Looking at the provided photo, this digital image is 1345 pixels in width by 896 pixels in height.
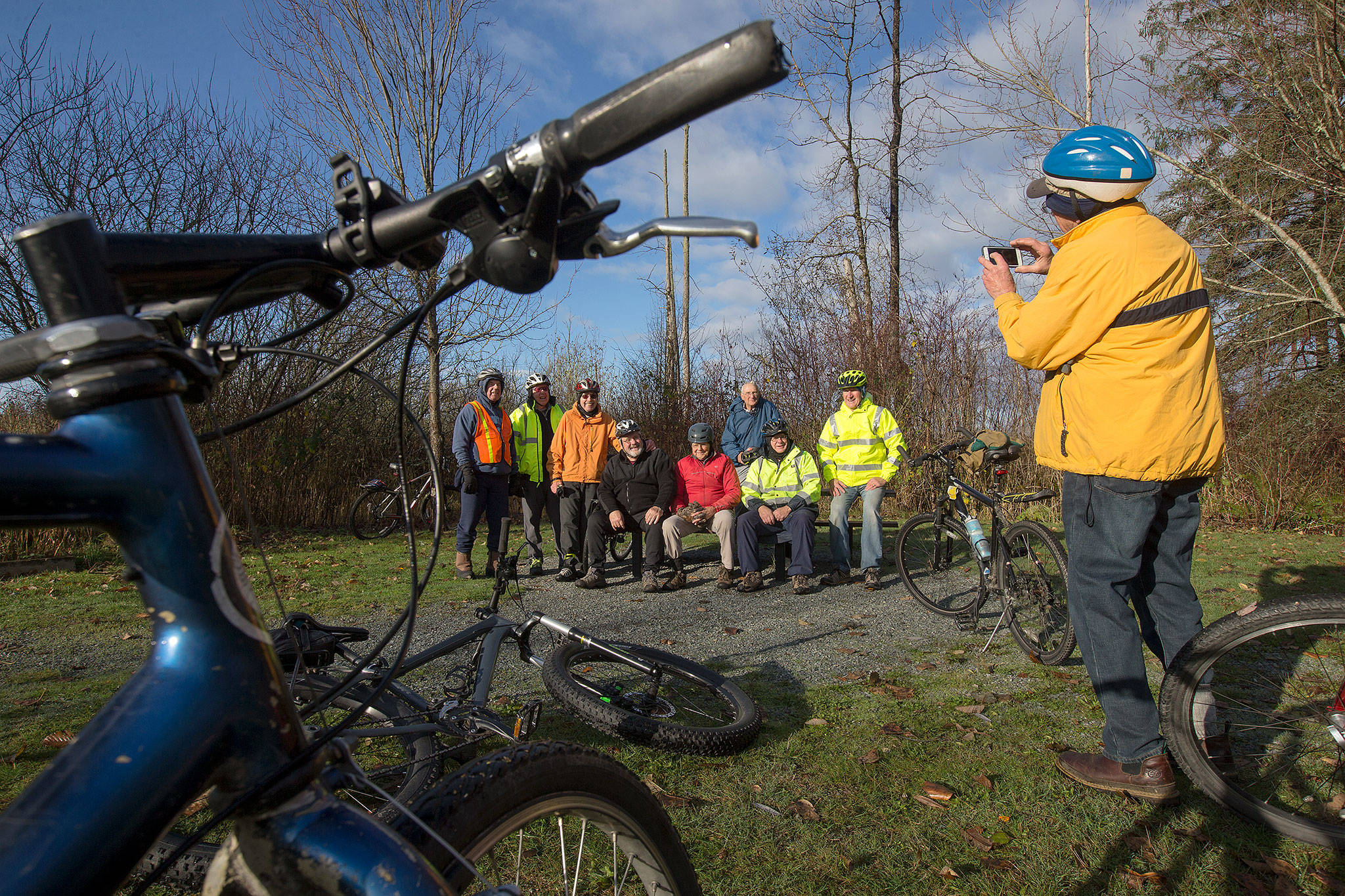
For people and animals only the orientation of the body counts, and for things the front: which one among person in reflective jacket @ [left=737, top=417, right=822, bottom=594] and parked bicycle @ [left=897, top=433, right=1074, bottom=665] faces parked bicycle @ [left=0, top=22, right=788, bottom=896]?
the person in reflective jacket

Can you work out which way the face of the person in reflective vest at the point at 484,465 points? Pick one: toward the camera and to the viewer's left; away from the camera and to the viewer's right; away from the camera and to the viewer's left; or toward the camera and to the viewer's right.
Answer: toward the camera and to the viewer's right

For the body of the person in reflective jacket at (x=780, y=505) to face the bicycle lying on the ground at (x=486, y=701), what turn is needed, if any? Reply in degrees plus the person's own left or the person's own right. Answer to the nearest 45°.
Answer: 0° — they already face it

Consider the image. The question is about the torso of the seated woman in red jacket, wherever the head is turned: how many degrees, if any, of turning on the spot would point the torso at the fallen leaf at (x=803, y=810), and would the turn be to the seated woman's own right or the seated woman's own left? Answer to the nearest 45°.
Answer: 0° — they already face it

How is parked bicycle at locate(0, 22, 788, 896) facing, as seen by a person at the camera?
facing away from the viewer and to the right of the viewer

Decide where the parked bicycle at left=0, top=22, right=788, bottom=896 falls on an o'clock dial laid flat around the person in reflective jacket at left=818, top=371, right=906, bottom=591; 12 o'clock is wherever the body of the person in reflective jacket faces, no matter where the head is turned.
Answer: The parked bicycle is roughly at 12 o'clock from the person in reflective jacket.

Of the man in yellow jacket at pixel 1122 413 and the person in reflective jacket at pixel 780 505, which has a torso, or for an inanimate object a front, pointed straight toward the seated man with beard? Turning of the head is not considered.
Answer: the man in yellow jacket

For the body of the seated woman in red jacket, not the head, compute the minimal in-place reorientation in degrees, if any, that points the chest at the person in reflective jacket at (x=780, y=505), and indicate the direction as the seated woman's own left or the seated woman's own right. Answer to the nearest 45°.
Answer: approximately 90° to the seated woman's own left

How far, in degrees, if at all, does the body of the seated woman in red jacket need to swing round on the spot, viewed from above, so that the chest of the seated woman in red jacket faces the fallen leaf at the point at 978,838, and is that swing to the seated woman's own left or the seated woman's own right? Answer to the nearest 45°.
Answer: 0° — they already face it

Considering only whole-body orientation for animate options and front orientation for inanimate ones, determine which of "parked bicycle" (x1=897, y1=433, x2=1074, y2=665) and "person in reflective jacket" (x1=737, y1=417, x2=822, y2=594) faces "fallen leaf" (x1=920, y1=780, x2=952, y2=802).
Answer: the person in reflective jacket

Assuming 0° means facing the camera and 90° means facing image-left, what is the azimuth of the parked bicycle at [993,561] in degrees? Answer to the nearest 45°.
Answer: approximately 135°
